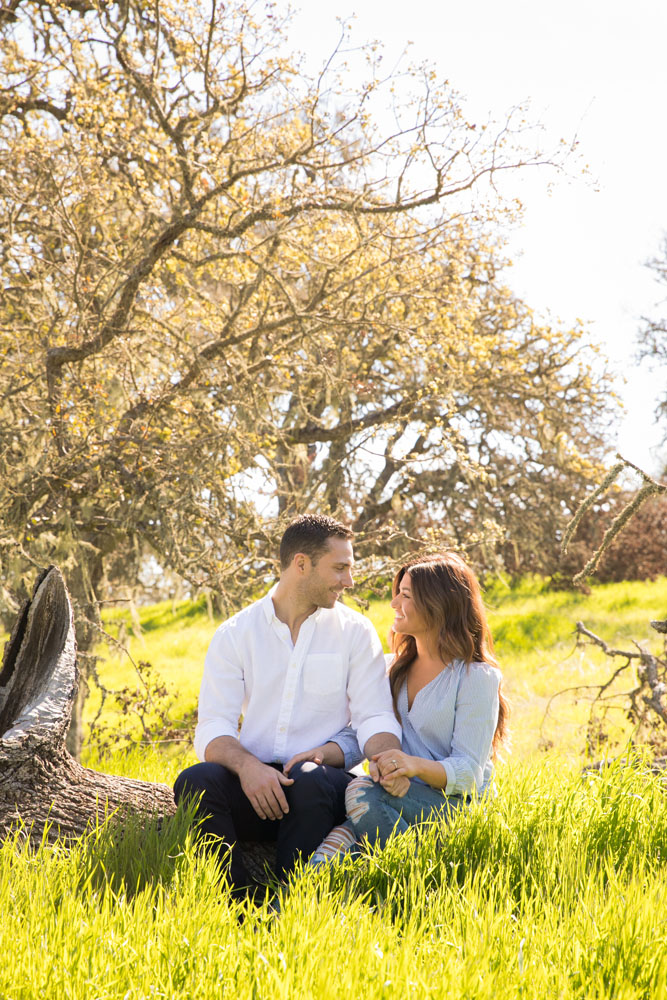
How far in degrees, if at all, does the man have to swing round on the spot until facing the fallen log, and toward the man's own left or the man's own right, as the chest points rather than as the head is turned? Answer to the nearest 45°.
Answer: approximately 90° to the man's own right

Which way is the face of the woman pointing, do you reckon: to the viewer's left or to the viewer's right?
to the viewer's left

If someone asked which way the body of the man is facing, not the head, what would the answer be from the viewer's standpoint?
toward the camera

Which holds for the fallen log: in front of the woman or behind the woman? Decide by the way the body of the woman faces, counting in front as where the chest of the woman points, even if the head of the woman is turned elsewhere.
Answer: in front

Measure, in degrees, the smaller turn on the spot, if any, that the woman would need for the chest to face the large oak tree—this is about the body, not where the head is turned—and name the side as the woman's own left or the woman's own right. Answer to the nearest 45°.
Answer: approximately 90° to the woman's own right

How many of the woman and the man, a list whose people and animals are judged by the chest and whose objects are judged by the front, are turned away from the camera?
0

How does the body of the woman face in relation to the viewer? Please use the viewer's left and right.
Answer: facing the viewer and to the left of the viewer

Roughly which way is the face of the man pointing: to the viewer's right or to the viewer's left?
to the viewer's right
